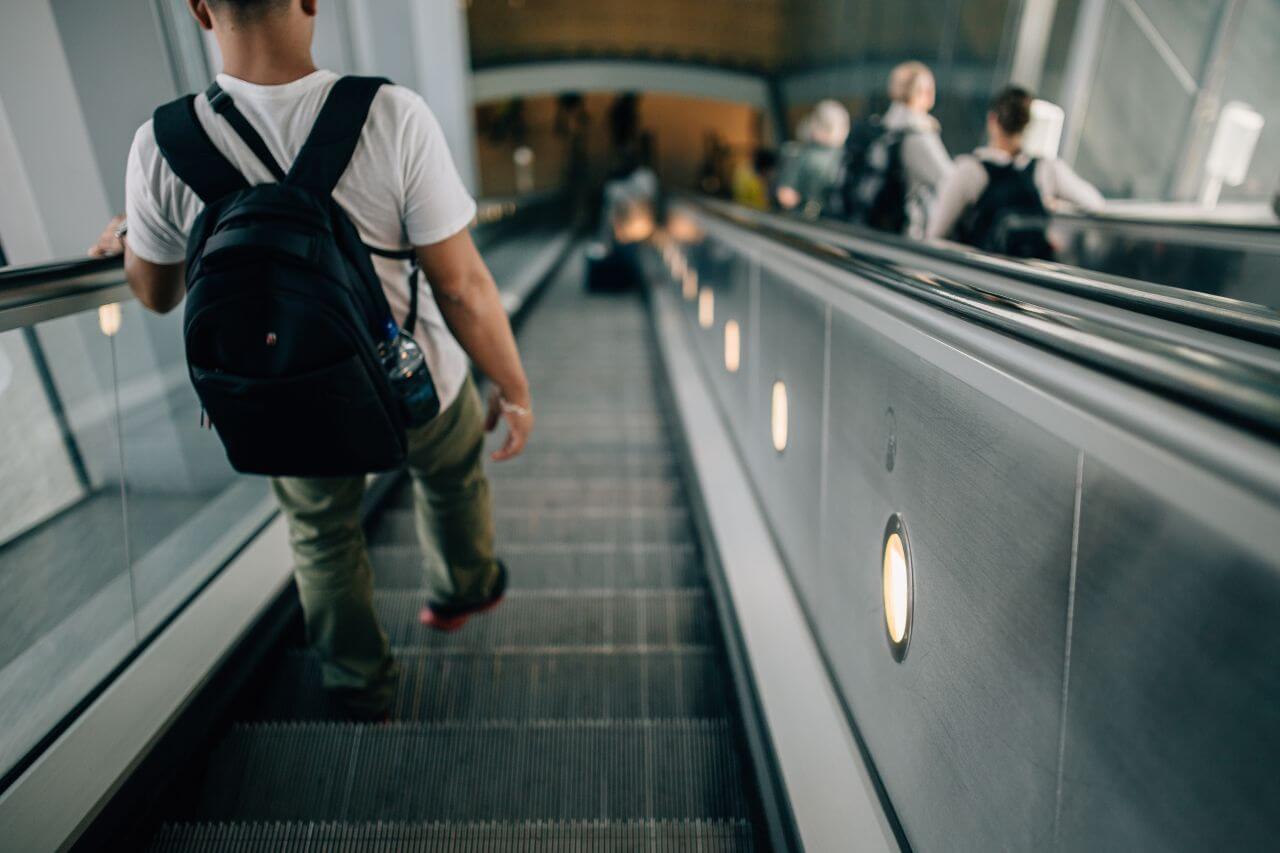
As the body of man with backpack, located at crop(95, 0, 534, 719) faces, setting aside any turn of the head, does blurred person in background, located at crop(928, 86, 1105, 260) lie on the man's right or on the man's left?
on the man's right

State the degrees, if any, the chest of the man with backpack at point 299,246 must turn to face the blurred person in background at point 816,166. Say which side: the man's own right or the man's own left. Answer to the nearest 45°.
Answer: approximately 45° to the man's own right

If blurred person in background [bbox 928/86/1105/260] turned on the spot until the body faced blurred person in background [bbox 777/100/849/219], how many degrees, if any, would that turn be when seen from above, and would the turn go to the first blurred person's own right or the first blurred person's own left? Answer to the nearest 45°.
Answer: approximately 45° to the first blurred person's own left

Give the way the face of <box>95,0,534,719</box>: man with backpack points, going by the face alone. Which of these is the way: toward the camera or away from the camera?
away from the camera

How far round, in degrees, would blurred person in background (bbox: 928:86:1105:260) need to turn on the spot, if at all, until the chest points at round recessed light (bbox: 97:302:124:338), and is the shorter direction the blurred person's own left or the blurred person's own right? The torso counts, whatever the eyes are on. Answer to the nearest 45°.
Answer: approximately 135° to the blurred person's own left

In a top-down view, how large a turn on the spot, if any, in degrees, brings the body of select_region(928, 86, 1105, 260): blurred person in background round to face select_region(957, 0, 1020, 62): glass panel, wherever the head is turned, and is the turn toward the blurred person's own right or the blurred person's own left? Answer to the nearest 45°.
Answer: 0° — they already face it

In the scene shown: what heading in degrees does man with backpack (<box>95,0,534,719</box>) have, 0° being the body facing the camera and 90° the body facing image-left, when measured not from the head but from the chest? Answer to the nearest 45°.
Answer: approximately 180°

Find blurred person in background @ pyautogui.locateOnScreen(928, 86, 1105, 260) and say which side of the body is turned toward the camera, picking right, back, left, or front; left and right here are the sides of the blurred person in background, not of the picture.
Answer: back

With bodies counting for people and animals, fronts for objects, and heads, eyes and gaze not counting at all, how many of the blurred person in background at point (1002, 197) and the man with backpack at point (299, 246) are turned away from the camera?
2

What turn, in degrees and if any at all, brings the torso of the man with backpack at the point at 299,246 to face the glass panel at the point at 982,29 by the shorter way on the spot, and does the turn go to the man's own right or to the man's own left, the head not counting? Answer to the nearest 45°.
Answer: approximately 45° to the man's own right
